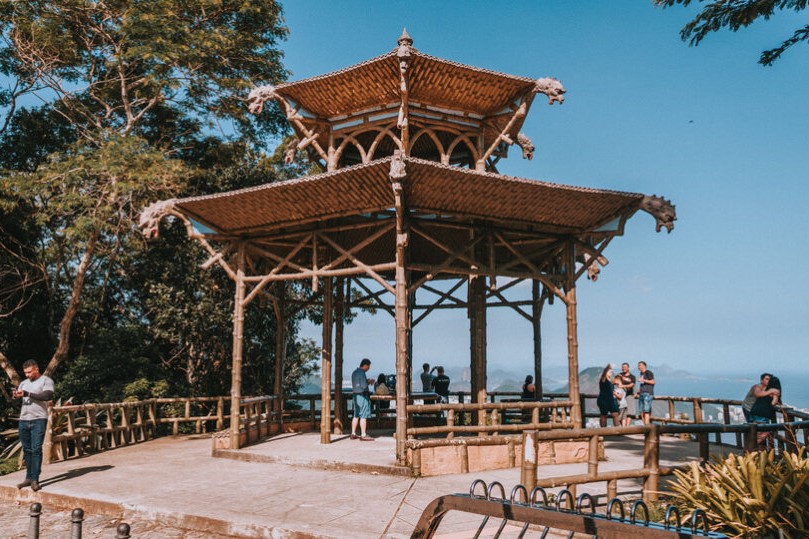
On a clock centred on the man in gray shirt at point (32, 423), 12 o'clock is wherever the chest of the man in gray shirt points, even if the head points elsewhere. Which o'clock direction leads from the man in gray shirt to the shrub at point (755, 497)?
The shrub is roughly at 9 o'clock from the man in gray shirt.

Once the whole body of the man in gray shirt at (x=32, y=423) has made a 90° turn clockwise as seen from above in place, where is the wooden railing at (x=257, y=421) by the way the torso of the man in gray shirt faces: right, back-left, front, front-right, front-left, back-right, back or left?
right

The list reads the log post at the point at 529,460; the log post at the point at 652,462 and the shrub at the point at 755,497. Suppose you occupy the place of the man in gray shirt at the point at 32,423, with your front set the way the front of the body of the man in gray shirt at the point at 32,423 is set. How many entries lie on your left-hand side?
3

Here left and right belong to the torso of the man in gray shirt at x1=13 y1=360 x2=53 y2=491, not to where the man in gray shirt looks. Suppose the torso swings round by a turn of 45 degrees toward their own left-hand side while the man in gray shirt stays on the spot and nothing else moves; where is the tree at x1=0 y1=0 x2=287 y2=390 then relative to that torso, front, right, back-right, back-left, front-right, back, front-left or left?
back

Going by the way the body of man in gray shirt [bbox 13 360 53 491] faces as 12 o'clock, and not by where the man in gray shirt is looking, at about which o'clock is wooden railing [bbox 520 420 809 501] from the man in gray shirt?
The wooden railing is roughly at 9 o'clock from the man in gray shirt.

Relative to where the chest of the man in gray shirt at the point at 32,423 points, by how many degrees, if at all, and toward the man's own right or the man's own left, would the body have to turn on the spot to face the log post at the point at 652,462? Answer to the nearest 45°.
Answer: approximately 90° to the man's own left

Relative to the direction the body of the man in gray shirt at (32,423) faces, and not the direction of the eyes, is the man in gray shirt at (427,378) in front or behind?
behind

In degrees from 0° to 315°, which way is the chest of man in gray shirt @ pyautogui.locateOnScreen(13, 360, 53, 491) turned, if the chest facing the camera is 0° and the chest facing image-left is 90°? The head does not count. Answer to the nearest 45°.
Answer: approximately 45°

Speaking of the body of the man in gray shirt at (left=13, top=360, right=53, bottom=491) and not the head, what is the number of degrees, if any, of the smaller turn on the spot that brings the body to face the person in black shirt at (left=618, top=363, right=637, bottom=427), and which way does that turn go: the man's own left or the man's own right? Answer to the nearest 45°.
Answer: approximately 135° to the man's own left

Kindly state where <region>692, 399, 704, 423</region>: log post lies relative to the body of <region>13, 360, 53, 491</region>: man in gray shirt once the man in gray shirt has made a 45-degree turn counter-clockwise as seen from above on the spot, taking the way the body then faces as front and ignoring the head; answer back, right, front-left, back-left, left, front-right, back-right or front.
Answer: left

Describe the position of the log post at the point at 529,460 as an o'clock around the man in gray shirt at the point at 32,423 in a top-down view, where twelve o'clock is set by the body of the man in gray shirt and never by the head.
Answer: The log post is roughly at 9 o'clock from the man in gray shirt.
